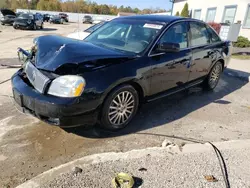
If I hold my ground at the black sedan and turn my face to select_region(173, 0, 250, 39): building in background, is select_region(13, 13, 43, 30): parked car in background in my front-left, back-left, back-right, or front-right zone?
front-left

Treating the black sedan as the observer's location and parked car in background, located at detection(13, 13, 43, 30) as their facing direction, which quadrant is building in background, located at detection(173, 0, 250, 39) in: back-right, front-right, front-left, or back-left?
front-right

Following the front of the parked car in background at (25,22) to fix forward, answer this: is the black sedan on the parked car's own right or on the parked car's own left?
on the parked car's own left

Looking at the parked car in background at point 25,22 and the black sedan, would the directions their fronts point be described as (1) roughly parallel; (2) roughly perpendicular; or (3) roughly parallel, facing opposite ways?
roughly parallel

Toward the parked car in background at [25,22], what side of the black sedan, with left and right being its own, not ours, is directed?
right

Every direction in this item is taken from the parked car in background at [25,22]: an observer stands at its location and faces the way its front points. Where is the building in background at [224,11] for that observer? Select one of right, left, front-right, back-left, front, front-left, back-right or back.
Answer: left

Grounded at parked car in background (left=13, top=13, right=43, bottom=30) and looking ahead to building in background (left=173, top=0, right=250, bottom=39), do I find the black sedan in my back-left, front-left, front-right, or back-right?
front-right

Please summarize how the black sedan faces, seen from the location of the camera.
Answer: facing the viewer and to the left of the viewer

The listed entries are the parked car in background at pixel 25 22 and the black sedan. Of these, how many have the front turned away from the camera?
0

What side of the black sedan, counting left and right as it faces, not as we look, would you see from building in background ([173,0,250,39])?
back
